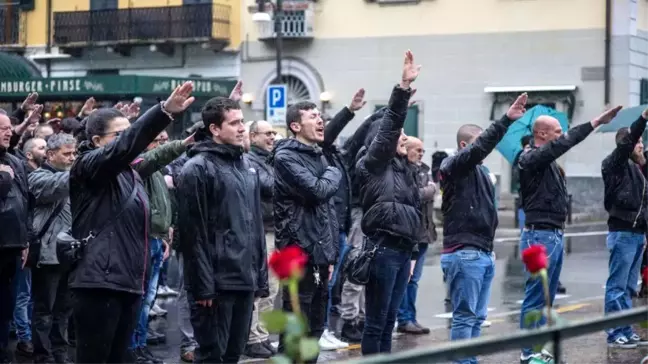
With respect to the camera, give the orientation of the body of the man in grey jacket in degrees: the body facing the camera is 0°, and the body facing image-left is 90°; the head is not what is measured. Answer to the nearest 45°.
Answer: approximately 315°

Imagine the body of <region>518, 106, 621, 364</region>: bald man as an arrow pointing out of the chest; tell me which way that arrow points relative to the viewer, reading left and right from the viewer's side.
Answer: facing to the right of the viewer

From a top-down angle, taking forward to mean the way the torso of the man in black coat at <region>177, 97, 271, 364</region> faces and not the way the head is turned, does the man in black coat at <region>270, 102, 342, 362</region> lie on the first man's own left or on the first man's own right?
on the first man's own left

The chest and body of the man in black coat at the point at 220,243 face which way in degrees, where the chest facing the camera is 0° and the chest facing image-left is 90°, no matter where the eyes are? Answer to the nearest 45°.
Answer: approximately 315°

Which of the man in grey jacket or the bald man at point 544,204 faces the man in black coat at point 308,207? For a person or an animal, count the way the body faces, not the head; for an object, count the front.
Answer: the man in grey jacket

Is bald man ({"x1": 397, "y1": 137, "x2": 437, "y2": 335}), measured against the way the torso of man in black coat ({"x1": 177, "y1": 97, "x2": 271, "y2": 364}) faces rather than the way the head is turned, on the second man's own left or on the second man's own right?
on the second man's own left

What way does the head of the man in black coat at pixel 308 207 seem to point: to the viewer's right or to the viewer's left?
to the viewer's right

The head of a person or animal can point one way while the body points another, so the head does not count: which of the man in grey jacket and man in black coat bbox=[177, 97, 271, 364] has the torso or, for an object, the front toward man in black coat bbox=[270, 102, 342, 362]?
the man in grey jacket

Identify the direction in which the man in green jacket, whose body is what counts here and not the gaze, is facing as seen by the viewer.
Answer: to the viewer's right
